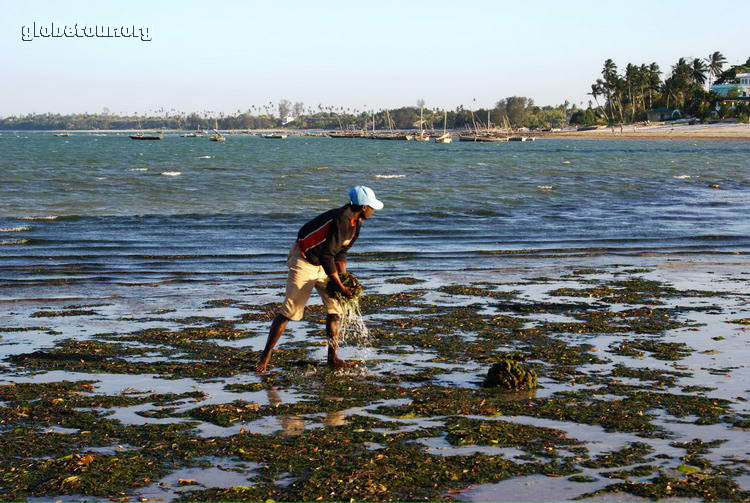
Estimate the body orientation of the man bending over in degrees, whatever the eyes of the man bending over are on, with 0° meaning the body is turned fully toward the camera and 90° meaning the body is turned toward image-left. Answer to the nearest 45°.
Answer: approximately 270°

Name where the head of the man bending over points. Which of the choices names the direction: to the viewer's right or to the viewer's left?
to the viewer's right

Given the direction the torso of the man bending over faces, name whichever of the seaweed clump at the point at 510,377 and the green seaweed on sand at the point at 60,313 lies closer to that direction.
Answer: the seaweed clump

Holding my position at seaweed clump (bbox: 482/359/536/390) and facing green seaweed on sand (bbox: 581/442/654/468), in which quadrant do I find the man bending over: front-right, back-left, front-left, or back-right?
back-right

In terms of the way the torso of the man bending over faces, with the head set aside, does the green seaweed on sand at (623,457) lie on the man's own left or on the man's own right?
on the man's own right

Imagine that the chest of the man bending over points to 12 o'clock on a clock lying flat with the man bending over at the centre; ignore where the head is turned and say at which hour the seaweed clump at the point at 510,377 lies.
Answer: The seaweed clump is roughly at 1 o'clock from the man bending over.

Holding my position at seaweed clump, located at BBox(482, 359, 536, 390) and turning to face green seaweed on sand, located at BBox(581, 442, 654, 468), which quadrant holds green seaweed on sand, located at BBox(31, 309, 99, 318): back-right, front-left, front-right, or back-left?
back-right

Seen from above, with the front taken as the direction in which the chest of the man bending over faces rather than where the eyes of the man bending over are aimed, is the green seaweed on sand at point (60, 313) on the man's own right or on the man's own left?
on the man's own left
